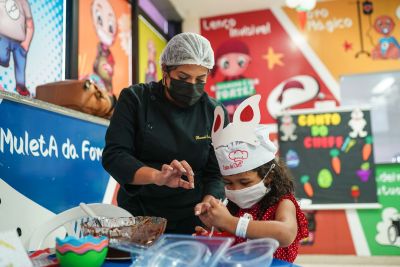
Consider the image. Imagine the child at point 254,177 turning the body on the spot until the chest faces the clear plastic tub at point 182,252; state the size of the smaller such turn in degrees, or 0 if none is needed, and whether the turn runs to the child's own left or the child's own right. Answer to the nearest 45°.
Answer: approximately 45° to the child's own left

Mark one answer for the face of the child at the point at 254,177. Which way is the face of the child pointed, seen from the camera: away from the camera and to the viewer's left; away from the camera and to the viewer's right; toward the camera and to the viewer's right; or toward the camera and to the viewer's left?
toward the camera and to the viewer's left

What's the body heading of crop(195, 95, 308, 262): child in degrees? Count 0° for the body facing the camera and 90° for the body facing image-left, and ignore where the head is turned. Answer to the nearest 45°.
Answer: approximately 45°

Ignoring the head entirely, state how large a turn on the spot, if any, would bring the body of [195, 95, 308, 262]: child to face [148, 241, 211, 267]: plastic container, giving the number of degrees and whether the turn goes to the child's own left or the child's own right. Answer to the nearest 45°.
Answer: approximately 45° to the child's own left
